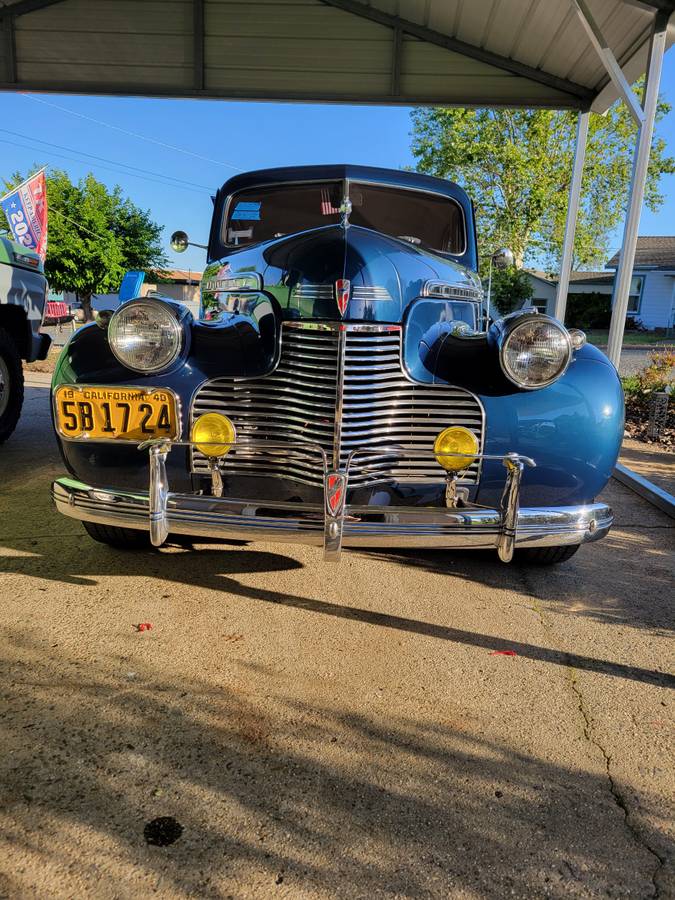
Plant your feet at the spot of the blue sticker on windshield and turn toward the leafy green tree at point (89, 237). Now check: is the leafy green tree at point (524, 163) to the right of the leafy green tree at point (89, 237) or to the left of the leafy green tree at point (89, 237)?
right

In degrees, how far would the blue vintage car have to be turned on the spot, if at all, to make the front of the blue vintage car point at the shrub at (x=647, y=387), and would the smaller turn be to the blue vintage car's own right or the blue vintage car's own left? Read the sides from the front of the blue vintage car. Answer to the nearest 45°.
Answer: approximately 135° to the blue vintage car's own left

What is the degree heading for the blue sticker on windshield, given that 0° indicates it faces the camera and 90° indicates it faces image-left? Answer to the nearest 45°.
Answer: approximately 0°

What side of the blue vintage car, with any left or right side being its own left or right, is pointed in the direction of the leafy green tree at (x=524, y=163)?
back

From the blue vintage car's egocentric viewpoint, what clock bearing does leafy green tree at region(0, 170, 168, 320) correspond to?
The leafy green tree is roughly at 5 o'clock from the blue vintage car.
